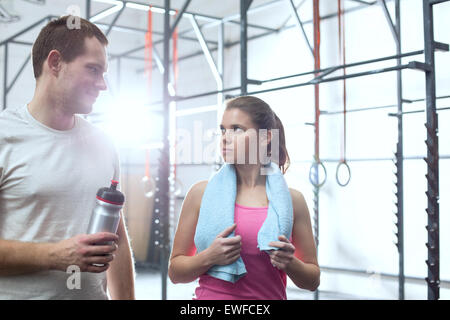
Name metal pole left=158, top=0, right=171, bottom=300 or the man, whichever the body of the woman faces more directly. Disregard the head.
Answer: the man

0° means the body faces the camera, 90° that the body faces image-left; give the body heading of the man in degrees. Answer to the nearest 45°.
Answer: approximately 315°

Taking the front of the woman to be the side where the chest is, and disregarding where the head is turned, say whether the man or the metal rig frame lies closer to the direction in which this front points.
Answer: the man

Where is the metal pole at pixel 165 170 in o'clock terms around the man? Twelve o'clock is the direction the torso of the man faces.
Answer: The metal pole is roughly at 8 o'clock from the man.

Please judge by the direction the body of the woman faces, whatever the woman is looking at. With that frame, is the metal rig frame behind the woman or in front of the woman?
behind

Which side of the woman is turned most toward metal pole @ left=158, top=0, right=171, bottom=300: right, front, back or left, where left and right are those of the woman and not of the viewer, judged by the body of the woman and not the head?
back

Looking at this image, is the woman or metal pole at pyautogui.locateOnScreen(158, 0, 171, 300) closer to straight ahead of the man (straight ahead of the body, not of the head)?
the woman

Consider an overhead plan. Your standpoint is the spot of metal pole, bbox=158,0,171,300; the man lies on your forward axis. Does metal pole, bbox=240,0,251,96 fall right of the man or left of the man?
left

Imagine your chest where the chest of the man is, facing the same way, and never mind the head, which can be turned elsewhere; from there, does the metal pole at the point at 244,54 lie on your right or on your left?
on your left

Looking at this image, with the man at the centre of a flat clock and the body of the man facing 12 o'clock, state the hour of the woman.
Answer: The woman is roughly at 10 o'clock from the man.

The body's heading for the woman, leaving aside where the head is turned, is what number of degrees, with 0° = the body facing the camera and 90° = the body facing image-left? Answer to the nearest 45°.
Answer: approximately 0°

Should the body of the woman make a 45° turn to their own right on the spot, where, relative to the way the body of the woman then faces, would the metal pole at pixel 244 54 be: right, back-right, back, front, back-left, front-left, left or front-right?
back-right
